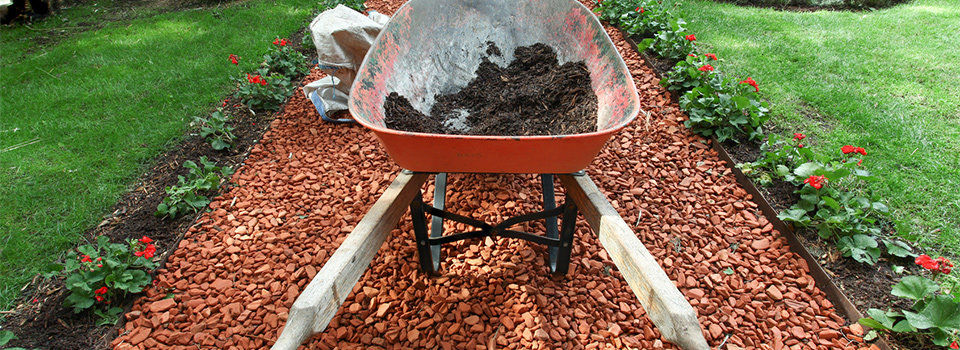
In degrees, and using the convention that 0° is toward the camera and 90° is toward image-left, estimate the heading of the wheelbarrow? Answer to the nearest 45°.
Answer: approximately 180°

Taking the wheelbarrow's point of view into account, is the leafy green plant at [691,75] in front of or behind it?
in front

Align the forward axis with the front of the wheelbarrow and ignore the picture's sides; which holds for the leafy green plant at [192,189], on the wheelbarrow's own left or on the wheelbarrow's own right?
on the wheelbarrow's own left

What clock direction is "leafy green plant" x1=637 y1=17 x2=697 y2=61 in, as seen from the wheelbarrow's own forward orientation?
The leafy green plant is roughly at 1 o'clock from the wheelbarrow.

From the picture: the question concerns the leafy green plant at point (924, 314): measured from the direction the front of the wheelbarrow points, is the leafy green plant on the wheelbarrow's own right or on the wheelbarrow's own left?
on the wheelbarrow's own right

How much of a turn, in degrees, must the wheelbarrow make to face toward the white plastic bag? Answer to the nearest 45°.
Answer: approximately 45° to its left

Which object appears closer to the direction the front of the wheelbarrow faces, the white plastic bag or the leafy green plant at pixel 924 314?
the white plastic bag

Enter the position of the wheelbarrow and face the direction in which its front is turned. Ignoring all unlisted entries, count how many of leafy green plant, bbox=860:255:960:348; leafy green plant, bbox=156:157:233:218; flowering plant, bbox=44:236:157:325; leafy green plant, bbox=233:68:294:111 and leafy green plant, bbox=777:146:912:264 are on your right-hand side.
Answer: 2

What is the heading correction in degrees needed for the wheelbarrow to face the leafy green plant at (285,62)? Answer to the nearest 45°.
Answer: approximately 45° to its left

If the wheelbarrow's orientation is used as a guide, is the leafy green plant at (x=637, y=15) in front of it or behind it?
in front

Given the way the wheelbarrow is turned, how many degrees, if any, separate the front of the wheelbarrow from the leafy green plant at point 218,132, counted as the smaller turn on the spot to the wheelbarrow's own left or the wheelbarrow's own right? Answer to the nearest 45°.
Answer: approximately 45° to the wheelbarrow's own left

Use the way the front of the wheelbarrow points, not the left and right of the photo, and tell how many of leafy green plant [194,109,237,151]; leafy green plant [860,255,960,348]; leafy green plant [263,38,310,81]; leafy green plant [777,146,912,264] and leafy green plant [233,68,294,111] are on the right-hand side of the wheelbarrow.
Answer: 2

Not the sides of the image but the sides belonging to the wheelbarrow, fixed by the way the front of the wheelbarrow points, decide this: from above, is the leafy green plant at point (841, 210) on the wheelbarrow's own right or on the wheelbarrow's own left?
on the wheelbarrow's own right

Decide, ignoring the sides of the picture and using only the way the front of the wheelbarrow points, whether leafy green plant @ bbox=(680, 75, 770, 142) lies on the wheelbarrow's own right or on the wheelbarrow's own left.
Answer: on the wheelbarrow's own right

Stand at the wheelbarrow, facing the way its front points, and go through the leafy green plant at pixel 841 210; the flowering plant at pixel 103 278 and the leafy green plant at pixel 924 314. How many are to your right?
2

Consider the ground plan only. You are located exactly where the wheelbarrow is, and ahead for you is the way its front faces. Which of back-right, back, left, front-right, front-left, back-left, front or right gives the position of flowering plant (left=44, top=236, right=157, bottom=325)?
left

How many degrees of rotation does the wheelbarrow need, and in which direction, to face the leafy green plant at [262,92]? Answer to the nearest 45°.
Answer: approximately 45° to its left
